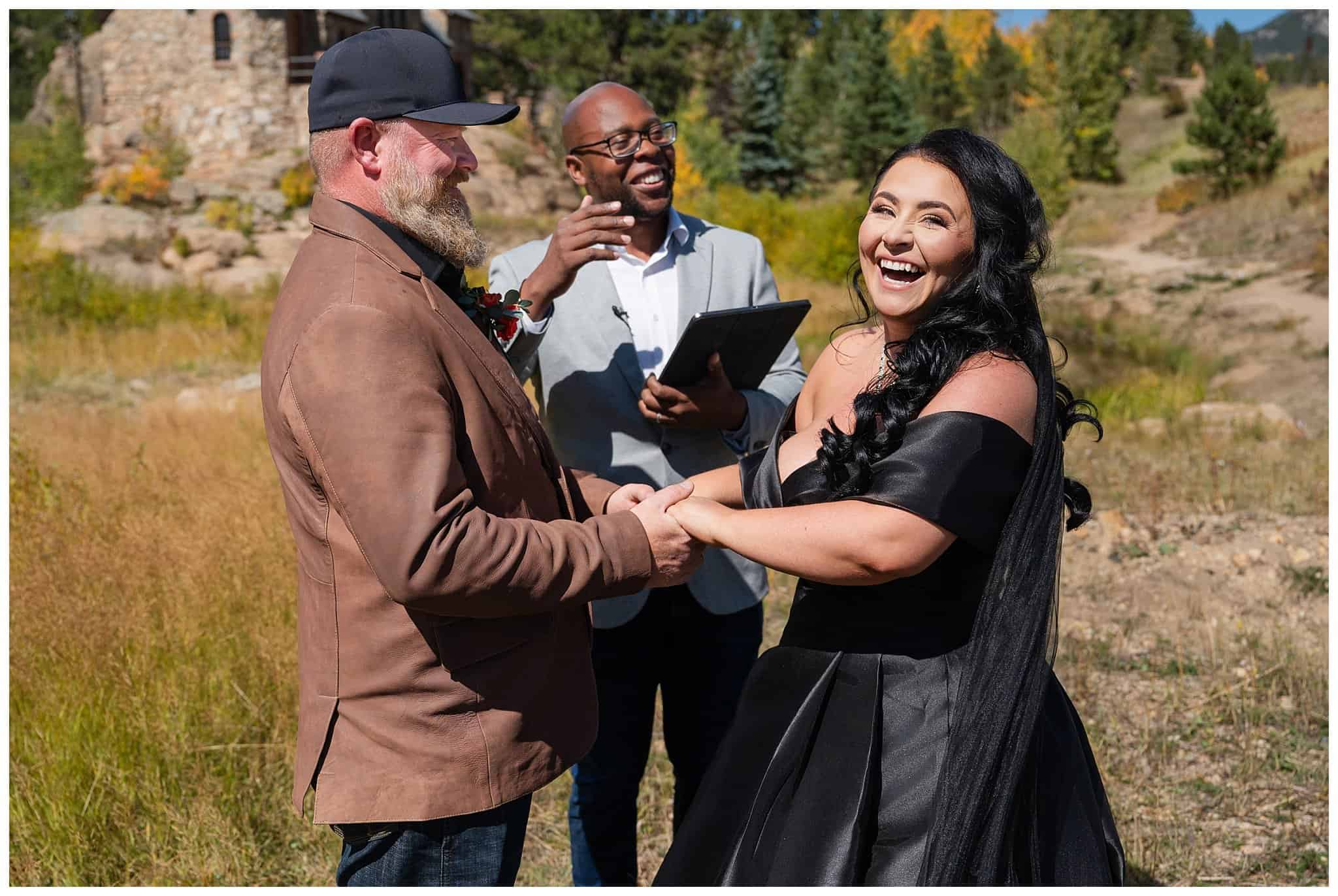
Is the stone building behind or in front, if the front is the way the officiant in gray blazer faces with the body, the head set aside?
behind

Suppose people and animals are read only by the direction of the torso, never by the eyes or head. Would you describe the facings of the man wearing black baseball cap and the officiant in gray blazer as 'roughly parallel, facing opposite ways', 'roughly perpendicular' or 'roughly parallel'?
roughly perpendicular

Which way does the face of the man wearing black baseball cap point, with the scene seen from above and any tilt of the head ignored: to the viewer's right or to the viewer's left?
to the viewer's right

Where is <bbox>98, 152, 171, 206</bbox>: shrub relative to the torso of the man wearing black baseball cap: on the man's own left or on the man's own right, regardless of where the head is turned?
on the man's own left

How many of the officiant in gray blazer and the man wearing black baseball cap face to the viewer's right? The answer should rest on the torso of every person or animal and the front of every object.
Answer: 1

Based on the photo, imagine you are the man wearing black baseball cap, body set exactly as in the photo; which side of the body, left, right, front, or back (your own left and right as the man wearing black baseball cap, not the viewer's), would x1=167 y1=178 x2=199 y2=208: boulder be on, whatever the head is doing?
left

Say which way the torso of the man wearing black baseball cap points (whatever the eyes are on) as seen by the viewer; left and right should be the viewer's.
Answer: facing to the right of the viewer

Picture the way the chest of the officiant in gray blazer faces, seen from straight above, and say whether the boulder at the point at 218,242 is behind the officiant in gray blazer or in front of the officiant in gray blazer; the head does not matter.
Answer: behind

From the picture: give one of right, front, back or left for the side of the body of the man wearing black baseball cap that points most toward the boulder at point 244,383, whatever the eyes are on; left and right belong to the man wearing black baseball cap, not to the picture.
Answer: left

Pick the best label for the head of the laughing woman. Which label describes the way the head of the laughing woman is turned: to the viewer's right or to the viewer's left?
to the viewer's left

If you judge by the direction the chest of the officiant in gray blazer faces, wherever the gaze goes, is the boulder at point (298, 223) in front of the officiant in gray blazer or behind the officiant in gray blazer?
behind
